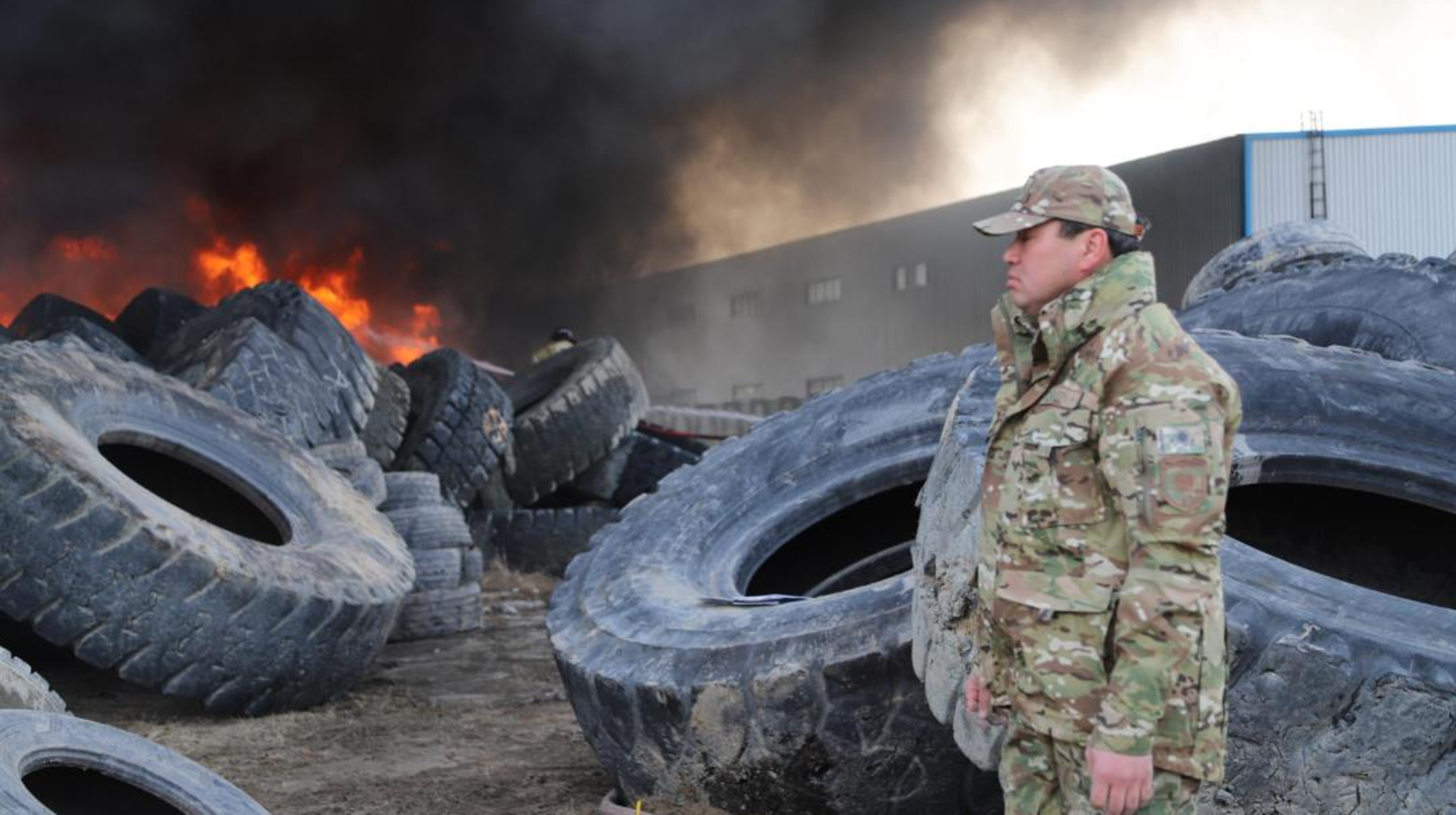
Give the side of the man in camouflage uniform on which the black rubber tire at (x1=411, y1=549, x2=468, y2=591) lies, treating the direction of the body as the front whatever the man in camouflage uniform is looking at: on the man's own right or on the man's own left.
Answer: on the man's own right

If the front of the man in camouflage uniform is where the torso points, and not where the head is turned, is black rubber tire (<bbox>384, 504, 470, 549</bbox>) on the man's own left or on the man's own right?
on the man's own right

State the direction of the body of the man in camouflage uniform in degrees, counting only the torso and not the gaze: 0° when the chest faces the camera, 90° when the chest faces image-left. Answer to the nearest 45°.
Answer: approximately 45°

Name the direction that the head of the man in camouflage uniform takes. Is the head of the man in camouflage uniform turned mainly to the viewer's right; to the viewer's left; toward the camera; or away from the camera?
to the viewer's left

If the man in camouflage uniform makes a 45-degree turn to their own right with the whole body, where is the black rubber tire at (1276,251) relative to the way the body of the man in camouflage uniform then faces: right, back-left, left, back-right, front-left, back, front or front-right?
right

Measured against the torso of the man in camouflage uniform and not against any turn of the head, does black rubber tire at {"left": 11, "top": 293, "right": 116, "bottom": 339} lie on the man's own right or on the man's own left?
on the man's own right

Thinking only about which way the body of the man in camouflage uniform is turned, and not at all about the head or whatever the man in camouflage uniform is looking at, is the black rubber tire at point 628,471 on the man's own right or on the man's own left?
on the man's own right
